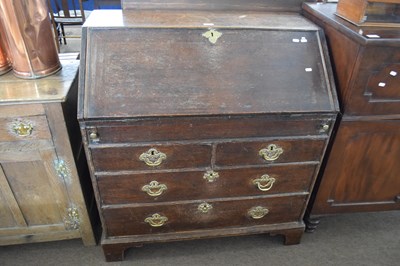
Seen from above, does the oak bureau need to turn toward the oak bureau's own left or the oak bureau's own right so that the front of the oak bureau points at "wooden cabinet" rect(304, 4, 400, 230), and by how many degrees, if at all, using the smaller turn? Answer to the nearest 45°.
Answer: approximately 90° to the oak bureau's own left

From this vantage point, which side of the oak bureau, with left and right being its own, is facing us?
front

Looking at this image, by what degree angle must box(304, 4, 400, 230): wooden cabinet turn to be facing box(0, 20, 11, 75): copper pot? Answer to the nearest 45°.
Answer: approximately 45° to its right

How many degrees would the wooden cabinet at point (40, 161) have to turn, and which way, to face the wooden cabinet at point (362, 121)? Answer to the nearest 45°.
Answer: approximately 45° to its left

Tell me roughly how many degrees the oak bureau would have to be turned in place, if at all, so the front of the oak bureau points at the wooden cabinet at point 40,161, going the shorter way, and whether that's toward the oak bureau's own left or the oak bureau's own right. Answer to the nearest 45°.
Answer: approximately 90° to the oak bureau's own right

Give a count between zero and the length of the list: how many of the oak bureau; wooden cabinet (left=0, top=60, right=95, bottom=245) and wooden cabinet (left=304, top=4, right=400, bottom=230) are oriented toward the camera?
3

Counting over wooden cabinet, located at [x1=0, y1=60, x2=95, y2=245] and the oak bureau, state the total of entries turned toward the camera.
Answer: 2

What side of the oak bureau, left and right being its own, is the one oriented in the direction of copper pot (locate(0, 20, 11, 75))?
right

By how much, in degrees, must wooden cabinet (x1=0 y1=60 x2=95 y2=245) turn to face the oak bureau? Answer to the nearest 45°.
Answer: approximately 45° to its left
